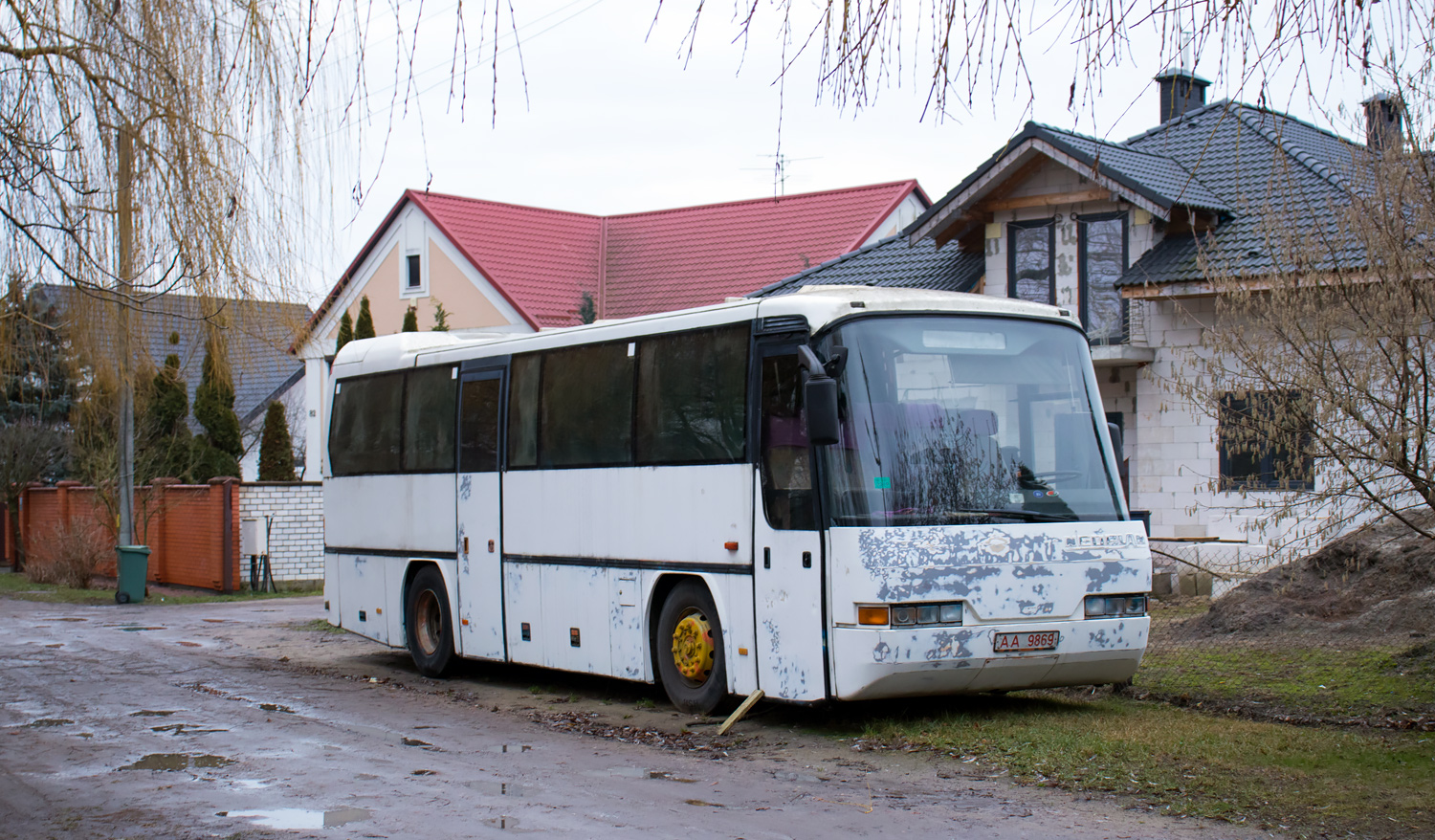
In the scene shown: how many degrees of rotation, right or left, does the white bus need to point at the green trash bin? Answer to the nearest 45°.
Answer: approximately 180°

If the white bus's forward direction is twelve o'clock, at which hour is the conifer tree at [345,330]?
The conifer tree is roughly at 7 o'clock from the white bus.

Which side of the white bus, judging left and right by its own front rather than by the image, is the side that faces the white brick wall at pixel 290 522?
back

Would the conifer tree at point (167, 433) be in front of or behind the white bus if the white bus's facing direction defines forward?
behind

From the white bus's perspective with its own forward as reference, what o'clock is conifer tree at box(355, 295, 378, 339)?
The conifer tree is roughly at 7 o'clock from the white bus.

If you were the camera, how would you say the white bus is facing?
facing the viewer and to the right of the viewer

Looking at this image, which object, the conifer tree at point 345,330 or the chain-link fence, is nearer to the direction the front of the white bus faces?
the chain-link fence

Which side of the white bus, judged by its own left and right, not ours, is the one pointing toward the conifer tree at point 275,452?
back

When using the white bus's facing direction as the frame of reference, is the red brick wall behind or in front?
behind

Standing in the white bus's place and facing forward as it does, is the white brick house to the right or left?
on its left

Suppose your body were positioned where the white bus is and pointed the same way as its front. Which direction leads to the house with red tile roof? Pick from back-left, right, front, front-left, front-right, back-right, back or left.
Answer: back-left

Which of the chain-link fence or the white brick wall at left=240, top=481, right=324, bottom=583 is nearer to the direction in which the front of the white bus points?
the chain-link fence

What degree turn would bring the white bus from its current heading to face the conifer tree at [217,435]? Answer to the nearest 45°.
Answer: approximately 180°

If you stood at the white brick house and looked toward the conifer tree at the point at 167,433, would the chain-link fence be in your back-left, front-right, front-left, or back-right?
back-left
